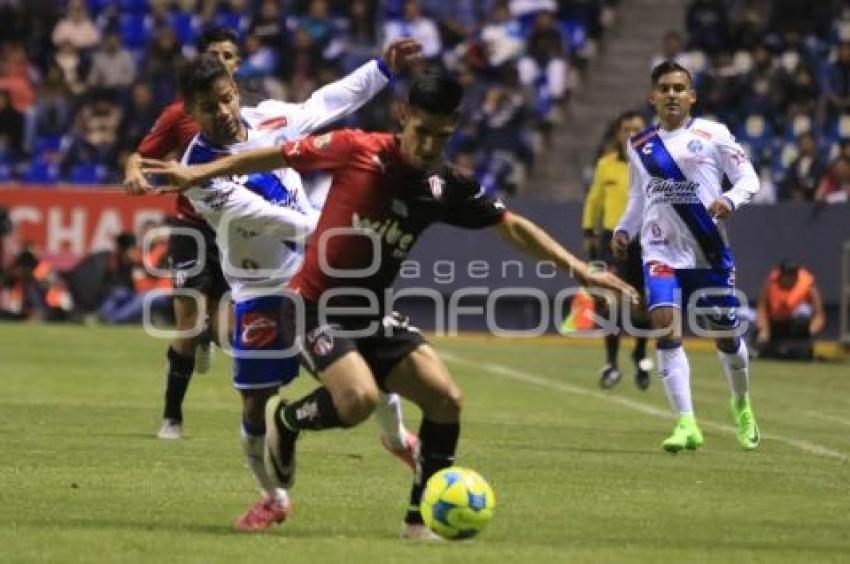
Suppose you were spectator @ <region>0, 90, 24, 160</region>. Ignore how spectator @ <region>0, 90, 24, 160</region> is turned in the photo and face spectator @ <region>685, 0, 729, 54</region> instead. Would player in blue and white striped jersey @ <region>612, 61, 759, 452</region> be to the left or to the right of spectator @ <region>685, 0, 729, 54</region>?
right

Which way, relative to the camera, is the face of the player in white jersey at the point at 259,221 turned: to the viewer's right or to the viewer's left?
to the viewer's right

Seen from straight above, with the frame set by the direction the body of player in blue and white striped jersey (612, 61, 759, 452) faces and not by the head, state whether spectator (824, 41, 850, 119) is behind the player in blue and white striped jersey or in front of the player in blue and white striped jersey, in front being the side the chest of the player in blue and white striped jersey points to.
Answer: behind

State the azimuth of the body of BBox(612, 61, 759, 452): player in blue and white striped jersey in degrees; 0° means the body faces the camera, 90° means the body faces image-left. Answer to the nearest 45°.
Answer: approximately 0°

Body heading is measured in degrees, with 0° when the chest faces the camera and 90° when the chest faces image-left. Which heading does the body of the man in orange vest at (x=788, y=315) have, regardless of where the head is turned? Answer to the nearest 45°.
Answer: approximately 0°

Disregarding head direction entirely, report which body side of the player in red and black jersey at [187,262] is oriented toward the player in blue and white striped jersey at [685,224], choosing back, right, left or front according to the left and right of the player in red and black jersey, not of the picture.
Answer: left

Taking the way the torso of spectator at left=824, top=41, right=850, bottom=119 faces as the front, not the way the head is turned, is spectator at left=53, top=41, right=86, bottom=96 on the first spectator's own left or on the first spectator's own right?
on the first spectator's own right

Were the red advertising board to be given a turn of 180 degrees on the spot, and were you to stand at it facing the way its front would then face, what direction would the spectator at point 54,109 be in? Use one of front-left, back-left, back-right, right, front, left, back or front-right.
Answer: front
